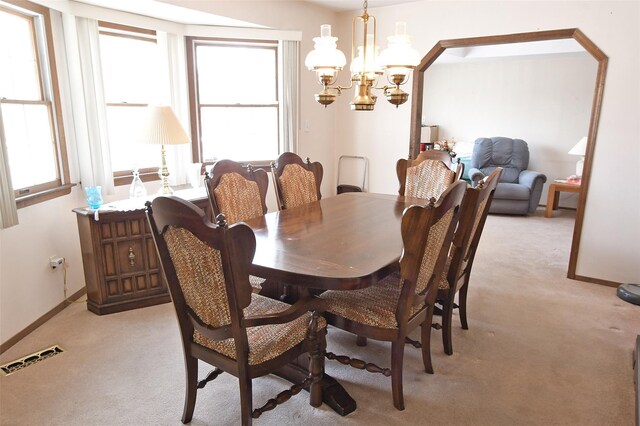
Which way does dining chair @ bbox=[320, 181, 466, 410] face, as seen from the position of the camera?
facing away from the viewer and to the left of the viewer

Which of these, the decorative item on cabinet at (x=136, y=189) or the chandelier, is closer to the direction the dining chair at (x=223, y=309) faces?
the chandelier

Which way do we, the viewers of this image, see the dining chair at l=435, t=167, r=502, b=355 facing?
facing away from the viewer and to the left of the viewer

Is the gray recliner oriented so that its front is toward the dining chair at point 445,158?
yes

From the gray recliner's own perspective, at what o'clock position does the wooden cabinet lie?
The wooden cabinet is roughly at 1 o'clock from the gray recliner.

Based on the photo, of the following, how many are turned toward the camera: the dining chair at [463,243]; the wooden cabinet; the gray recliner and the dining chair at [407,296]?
2

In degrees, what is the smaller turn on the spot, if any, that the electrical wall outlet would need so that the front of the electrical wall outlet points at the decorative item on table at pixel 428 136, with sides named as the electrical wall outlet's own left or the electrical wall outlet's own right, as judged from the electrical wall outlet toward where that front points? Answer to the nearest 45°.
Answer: approximately 45° to the electrical wall outlet's own left

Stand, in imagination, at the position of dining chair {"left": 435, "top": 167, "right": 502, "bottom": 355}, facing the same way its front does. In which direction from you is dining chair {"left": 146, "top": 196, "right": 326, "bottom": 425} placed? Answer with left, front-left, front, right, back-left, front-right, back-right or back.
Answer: left

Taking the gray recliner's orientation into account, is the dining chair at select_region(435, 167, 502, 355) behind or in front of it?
in front

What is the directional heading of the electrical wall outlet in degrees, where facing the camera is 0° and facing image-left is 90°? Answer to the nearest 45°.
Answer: approximately 315°

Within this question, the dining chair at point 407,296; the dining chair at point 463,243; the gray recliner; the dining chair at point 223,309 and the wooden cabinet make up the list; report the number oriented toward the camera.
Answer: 2

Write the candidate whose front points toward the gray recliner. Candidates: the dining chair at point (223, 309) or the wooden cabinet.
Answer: the dining chair
